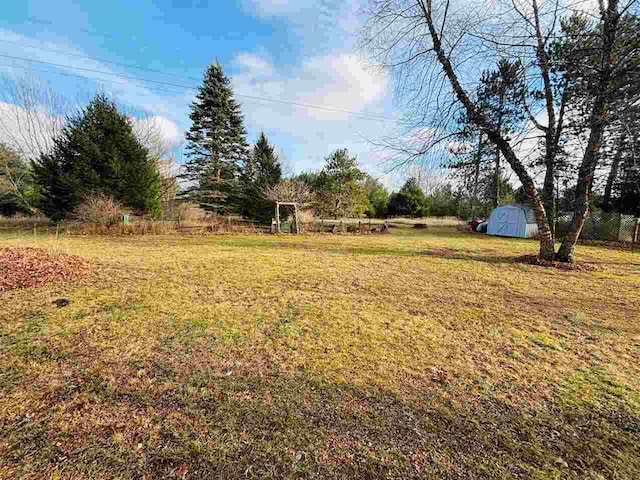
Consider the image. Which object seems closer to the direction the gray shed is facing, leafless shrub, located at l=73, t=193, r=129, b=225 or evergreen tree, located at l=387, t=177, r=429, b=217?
the leafless shrub

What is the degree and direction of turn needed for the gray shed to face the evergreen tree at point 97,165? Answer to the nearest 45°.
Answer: approximately 45° to its right

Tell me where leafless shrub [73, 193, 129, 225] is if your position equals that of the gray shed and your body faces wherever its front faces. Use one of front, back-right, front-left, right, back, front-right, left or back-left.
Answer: front-right

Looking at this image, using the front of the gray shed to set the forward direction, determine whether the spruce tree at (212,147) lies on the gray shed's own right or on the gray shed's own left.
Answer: on the gray shed's own right

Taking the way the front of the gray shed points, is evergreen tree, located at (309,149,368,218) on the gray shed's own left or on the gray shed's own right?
on the gray shed's own right

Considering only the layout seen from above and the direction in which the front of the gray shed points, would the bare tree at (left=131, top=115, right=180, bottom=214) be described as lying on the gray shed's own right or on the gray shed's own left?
on the gray shed's own right

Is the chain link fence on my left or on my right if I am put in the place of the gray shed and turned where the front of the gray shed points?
on my left

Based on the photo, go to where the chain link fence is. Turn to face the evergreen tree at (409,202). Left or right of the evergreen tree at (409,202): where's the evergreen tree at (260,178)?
left

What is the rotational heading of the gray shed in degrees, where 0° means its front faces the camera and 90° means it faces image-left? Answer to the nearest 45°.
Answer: approximately 0°
